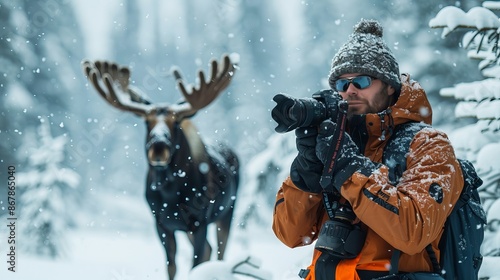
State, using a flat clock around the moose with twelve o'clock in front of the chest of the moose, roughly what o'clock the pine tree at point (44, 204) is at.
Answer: The pine tree is roughly at 4 o'clock from the moose.

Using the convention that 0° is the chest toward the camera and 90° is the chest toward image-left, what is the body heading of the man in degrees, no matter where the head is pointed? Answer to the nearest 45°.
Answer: approximately 45°

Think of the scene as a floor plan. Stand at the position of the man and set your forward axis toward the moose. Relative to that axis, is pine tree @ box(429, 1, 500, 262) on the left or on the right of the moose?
right

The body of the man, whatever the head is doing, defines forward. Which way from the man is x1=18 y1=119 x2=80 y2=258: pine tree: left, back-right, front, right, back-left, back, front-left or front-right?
right

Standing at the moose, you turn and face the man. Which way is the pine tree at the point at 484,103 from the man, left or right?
left

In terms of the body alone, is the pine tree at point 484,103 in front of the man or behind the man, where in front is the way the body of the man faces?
behind

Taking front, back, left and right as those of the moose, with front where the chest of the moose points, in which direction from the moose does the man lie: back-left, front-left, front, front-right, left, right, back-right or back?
front-left

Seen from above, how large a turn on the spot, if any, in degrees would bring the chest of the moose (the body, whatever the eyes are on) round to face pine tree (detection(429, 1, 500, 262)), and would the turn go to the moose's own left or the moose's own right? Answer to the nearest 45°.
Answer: approximately 90° to the moose's own left

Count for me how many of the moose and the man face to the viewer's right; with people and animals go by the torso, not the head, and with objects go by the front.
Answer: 0
